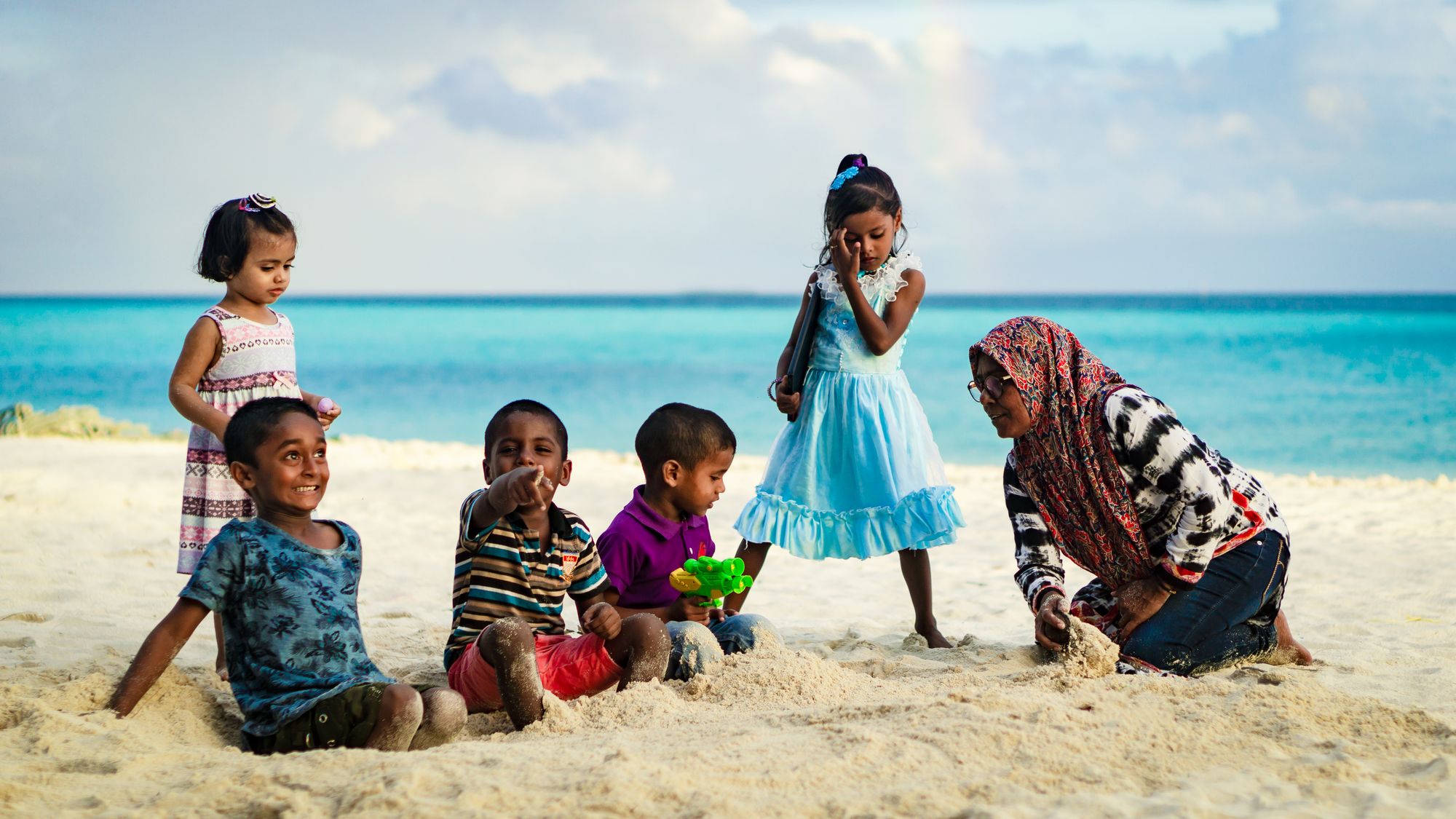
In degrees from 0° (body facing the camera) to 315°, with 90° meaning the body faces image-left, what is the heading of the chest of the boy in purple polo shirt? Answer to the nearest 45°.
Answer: approximately 315°

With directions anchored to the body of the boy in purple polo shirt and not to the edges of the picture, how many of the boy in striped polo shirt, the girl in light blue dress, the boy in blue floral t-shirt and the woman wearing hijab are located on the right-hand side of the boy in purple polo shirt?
2

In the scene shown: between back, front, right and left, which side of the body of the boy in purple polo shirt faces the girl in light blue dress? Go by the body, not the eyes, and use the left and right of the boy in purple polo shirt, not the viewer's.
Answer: left

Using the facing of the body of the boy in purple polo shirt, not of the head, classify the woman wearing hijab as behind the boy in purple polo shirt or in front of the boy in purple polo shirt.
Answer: in front

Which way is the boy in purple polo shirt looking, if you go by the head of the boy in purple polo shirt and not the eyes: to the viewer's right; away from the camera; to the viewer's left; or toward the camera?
to the viewer's right

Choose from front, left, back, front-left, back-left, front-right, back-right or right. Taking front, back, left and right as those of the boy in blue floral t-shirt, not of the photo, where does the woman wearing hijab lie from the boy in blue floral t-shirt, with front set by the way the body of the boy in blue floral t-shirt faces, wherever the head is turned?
front-left

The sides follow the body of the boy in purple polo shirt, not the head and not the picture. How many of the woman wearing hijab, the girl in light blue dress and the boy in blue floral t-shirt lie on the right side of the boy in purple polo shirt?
1

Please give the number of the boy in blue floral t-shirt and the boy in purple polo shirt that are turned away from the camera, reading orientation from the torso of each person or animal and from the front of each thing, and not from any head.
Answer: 0

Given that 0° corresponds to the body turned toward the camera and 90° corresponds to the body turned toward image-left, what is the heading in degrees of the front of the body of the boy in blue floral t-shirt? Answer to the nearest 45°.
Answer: approximately 315°

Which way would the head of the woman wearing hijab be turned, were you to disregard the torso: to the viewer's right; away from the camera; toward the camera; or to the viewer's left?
to the viewer's left
